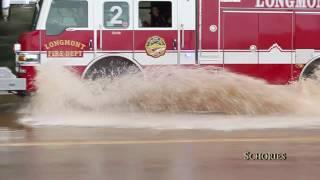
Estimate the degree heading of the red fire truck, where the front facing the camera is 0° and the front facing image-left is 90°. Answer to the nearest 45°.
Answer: approximately 90°
